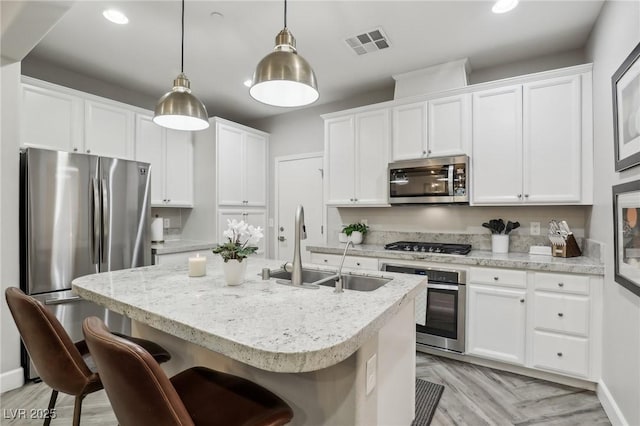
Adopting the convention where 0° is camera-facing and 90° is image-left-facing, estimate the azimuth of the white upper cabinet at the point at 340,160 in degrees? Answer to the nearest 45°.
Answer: approximately 45°

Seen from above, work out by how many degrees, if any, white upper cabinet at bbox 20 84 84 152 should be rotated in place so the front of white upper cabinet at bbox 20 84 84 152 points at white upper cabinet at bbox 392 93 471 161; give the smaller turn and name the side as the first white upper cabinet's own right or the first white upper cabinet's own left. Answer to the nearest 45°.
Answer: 0° — it already faces it

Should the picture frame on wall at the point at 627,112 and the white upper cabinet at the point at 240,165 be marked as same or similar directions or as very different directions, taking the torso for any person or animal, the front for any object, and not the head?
very different directions

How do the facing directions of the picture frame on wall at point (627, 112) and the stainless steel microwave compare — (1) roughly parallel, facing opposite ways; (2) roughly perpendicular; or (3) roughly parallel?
roughly perpendicular

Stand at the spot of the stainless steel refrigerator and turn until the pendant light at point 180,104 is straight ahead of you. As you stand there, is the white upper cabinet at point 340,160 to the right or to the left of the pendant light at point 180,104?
left

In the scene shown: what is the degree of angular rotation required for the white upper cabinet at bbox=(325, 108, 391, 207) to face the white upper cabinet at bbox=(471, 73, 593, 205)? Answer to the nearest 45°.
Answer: approximately 90° to its left

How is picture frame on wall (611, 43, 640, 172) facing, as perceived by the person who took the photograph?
facing to the left of the viewer

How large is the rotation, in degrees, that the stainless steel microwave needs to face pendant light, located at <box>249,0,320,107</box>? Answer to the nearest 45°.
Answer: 0° — it already faces it

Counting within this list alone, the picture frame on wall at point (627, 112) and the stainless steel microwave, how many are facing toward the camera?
1

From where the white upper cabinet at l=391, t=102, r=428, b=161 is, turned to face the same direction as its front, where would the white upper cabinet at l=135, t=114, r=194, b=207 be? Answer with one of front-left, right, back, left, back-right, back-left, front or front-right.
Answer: front-right

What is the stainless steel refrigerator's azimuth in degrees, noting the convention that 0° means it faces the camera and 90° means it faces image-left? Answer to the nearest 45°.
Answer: approximately 315°

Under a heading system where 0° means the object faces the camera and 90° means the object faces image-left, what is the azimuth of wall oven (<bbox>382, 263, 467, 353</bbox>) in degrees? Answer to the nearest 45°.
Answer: approximately 45°
